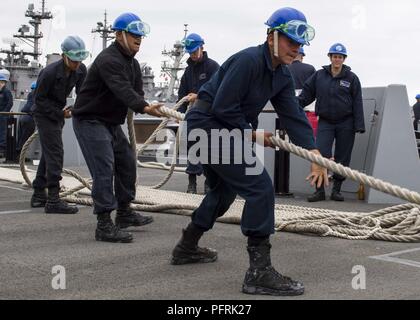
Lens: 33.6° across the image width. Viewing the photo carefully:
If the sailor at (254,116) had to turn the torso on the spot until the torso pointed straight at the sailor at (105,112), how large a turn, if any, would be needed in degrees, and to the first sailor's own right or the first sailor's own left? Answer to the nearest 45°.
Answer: approximately 135° to the first sailor's own left

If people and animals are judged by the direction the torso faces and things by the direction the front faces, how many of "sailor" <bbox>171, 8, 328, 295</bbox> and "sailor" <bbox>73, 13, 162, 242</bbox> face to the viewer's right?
2

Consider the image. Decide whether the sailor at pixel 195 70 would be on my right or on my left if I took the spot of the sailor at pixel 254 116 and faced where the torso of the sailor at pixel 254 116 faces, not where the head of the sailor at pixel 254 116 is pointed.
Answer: on my left

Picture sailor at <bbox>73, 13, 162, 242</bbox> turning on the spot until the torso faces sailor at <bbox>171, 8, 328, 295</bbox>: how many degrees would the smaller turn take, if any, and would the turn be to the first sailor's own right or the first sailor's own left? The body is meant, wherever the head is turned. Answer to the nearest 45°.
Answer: approximately 45° to the first sailor's own right

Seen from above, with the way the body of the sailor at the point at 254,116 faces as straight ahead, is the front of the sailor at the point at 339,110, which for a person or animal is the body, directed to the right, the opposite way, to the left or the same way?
to the right

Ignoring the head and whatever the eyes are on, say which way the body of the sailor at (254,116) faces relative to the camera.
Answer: to the viewer's right

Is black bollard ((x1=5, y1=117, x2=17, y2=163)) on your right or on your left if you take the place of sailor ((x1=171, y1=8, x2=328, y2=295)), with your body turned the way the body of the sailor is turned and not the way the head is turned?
on your left

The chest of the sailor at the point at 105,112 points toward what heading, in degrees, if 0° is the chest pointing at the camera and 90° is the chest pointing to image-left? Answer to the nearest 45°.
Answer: approximately 270°
